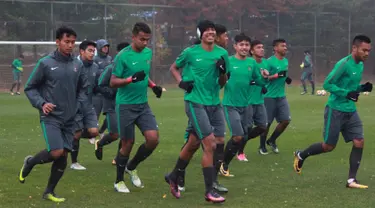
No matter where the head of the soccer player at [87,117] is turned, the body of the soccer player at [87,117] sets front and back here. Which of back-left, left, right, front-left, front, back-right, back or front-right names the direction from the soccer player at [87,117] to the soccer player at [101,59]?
back-left

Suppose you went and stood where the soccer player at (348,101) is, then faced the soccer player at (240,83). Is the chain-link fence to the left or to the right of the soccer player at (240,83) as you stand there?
right

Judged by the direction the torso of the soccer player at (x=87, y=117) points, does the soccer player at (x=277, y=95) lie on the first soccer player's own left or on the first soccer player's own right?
on the first soccer player's own left

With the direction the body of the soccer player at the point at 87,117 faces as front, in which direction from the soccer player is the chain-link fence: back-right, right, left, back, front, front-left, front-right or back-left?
back-left

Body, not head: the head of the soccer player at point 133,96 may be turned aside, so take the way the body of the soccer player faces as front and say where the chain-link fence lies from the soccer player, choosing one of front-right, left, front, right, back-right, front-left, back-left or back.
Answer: back-left
